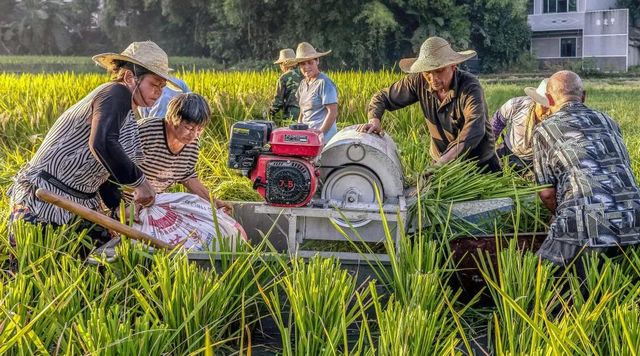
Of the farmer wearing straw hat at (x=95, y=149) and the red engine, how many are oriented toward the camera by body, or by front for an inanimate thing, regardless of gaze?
1

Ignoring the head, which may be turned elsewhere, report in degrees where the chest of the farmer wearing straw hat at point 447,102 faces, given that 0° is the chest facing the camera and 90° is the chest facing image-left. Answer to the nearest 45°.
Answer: approximately 45°

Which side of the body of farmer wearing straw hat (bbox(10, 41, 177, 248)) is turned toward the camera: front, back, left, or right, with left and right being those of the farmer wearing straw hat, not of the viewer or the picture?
right

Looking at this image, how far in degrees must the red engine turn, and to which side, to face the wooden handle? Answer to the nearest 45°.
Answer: approximately 90° to its right

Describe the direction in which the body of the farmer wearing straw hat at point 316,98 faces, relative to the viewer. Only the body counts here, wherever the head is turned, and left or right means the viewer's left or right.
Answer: facing the viewer and to the left of the viewer

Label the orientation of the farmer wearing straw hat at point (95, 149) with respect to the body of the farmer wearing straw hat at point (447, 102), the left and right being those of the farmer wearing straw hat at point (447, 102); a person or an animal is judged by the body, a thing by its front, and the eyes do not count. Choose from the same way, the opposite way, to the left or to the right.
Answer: to the left

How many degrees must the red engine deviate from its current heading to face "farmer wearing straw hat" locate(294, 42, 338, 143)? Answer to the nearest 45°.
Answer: approximately 180°

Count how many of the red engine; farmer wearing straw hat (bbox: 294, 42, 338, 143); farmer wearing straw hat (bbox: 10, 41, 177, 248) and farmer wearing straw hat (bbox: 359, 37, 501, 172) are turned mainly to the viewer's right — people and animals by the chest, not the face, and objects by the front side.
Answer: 1

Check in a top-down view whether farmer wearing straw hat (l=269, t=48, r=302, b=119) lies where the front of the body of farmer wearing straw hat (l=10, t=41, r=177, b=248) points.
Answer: no

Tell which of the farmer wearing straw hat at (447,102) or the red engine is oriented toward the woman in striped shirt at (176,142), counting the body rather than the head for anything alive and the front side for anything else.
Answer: the farmer wearing straw hat

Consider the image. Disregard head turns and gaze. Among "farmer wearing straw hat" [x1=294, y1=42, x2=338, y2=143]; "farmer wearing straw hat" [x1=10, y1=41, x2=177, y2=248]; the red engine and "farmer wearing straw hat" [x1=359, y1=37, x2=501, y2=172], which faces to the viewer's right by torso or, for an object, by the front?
"farmer wearing straw hat" [x1=10, y1=41, x2=177, y2=248]

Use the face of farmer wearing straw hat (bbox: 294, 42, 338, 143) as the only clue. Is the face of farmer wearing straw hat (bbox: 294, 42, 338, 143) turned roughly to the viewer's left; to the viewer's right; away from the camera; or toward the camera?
toward the camera

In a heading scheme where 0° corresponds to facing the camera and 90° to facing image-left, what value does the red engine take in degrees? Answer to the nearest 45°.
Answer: approximately 0°

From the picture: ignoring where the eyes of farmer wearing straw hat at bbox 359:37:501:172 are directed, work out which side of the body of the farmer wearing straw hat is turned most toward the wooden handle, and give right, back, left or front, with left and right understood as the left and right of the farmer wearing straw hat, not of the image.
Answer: front

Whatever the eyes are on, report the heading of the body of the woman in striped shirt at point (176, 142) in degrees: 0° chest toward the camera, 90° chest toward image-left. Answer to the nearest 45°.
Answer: approximately 315°

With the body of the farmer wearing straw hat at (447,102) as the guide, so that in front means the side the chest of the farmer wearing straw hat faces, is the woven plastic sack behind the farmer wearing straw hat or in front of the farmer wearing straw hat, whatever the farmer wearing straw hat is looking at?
in front

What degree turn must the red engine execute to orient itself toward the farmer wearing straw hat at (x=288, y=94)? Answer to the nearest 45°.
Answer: approximately 180°

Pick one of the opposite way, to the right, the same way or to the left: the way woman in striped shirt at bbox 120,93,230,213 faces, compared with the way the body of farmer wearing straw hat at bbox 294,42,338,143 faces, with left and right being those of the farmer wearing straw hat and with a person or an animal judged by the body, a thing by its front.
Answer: to the left
